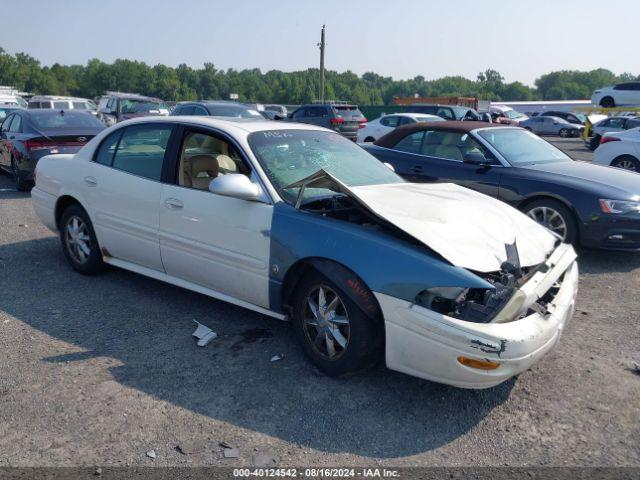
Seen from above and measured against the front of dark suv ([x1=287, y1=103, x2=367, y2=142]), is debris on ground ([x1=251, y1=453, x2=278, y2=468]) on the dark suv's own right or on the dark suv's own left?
on the dark suv's own left

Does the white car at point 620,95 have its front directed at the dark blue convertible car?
no

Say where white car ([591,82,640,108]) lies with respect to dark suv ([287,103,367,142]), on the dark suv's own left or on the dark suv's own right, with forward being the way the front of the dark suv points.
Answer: on the dark suv's own right

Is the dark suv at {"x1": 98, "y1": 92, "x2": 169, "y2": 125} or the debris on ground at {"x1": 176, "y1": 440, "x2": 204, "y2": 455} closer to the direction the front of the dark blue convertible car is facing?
the debris on ground

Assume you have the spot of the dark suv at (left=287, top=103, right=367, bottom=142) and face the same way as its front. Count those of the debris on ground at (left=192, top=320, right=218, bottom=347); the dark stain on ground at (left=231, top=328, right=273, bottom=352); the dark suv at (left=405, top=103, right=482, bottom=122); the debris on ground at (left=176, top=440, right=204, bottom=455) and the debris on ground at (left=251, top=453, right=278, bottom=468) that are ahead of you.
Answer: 0

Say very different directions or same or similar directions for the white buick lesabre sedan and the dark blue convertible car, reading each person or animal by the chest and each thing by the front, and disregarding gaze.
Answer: same or similar directions

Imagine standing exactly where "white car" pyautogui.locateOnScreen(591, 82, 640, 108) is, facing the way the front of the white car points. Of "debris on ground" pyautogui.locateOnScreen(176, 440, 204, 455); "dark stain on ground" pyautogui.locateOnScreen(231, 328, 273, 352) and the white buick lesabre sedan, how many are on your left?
3

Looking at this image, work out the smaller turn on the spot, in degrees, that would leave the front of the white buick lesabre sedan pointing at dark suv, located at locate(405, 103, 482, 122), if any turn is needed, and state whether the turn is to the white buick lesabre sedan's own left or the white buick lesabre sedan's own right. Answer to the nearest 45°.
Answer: approximately 135° to the white buick lesabre sedan's own left

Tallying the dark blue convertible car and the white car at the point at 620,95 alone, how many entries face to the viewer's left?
1

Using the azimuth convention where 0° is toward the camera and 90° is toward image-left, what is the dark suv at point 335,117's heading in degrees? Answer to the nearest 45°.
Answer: approximately 135°

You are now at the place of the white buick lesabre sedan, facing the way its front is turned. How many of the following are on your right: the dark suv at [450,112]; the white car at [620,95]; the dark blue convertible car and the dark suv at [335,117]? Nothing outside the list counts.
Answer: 0

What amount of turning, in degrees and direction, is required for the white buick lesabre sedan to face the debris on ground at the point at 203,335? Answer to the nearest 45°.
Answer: approximately 135° to its right

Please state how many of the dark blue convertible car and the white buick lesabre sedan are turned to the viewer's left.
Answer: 0

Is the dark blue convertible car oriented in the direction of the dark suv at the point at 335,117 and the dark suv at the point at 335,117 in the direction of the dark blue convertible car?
no

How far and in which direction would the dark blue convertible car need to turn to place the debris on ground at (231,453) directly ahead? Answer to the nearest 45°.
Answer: approximately 45° to its right

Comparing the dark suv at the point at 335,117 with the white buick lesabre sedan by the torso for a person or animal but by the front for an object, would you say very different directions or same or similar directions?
very different directions
